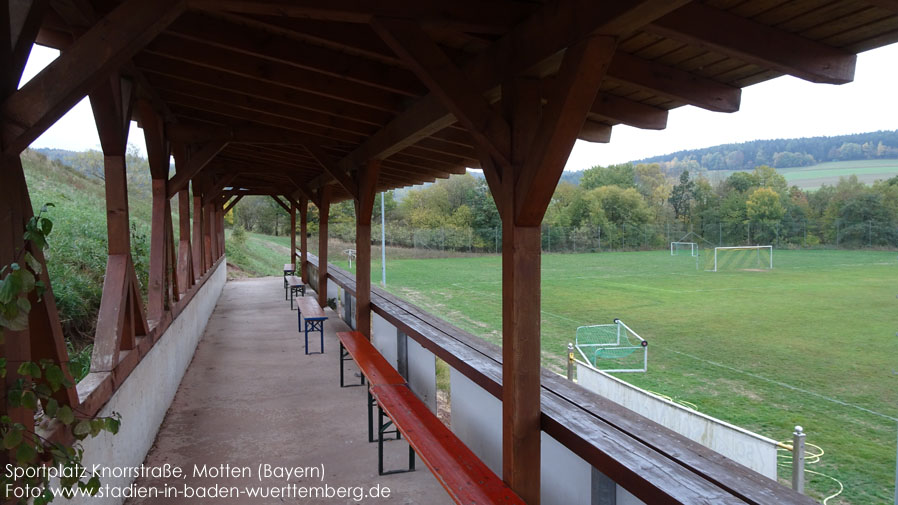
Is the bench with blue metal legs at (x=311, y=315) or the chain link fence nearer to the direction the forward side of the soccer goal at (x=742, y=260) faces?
the bench with blue metal legs

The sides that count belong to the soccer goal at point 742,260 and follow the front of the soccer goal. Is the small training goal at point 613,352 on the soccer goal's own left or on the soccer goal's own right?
on the soccer goal's own right

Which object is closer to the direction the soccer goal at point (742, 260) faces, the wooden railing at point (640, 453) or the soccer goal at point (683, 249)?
the wooden railing

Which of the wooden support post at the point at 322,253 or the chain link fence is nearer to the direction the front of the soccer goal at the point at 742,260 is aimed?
the wooden support post

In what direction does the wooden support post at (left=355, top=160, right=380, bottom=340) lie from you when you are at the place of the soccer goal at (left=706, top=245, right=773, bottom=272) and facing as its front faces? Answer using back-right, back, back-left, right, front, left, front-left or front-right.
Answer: front-right

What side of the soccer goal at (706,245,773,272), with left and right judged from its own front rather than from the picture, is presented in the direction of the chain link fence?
back

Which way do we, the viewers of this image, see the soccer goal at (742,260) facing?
facing the viewer and to the right of the viewer

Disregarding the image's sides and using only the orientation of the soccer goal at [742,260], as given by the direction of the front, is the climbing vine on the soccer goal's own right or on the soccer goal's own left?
on the soccer goal's own right

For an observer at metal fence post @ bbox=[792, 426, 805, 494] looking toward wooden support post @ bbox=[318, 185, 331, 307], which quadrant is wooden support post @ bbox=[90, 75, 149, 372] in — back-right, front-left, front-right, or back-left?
front-left

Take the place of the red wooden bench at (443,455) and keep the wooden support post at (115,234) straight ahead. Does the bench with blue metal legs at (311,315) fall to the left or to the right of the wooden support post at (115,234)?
right

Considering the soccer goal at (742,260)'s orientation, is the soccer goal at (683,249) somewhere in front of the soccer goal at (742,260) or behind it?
behind

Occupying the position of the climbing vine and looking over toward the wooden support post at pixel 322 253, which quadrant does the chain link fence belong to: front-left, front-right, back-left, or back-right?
front-right

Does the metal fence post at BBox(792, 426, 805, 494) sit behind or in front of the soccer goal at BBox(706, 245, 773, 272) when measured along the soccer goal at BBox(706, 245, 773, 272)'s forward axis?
in front

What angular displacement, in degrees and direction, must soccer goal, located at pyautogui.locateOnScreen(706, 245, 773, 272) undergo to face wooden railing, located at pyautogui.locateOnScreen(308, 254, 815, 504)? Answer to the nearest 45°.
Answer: approximately 45° to its right
